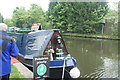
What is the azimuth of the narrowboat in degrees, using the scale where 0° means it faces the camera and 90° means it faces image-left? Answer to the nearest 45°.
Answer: approximately 315°

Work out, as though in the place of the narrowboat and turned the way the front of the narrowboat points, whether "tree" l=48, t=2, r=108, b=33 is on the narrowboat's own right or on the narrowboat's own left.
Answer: on the narrowboat's own left
